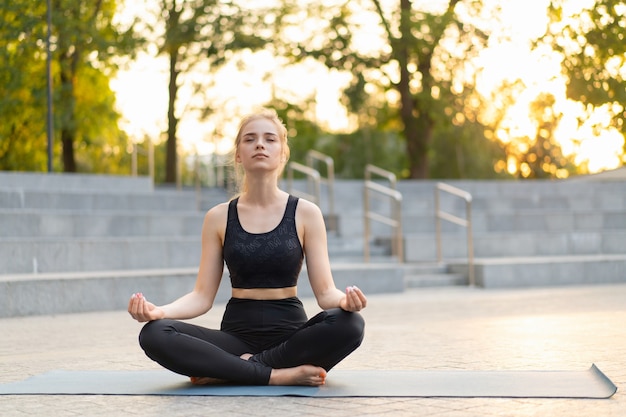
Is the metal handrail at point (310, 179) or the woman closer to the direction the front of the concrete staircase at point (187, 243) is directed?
the woman

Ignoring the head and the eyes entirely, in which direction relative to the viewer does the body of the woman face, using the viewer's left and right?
facing the viewer

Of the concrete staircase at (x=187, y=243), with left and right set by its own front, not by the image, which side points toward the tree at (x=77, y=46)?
back

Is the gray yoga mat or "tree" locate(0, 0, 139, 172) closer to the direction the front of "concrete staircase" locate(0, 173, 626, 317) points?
the gray yoga mat

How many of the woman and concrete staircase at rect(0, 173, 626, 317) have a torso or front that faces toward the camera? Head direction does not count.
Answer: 2

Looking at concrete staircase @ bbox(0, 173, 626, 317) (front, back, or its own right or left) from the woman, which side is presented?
front

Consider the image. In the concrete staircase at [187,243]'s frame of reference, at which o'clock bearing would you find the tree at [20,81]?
The tree is roughly at 5 o'clock from the concrete staircase.

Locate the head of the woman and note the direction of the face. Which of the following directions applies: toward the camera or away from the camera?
toward the camera

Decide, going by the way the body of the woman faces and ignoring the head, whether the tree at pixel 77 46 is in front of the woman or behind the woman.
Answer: behind

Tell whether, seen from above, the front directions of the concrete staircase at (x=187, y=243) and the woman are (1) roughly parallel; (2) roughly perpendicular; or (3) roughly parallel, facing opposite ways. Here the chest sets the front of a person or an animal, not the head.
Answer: roughly parallel

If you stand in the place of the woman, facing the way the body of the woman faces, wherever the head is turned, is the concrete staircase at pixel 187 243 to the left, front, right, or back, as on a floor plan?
back

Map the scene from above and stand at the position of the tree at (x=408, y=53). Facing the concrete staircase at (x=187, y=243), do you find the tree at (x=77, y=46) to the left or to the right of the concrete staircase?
right

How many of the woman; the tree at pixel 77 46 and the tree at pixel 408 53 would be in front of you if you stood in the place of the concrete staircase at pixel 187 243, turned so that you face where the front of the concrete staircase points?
1
